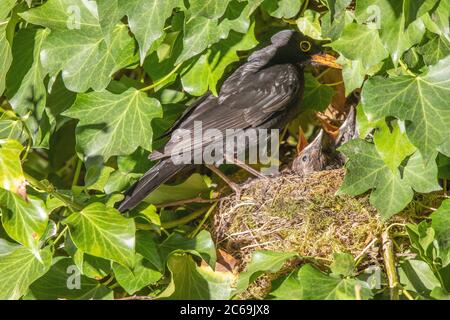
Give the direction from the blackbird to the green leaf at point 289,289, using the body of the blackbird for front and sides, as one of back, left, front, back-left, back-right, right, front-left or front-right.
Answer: right

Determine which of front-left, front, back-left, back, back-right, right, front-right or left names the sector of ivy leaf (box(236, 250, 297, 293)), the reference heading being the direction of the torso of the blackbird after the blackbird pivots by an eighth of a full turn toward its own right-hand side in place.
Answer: front-right

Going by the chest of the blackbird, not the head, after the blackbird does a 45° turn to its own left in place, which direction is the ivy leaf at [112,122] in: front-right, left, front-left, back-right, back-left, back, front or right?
back

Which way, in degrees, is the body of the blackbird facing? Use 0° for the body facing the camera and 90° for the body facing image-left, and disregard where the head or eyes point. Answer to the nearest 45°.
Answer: approximately 270°

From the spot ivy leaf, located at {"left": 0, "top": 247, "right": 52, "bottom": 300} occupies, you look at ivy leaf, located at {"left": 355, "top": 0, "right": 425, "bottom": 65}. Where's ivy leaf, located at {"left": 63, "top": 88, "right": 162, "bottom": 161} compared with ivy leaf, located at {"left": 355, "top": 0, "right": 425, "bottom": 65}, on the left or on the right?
left

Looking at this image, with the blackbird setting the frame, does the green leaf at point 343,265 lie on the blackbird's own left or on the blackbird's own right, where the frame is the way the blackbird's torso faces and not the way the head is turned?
on the blackbird's own right

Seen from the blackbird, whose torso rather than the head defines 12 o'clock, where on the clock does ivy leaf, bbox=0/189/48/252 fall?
The ivy leaf is roughly at 6 o'clock from the blackbird.

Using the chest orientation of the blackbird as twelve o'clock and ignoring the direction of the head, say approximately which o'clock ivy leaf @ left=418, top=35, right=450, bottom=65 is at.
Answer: The ivy leaf is roughly at 12 o'clock from the blackbird.

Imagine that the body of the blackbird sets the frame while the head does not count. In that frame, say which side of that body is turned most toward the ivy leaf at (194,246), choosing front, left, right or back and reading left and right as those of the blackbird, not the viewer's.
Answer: right
